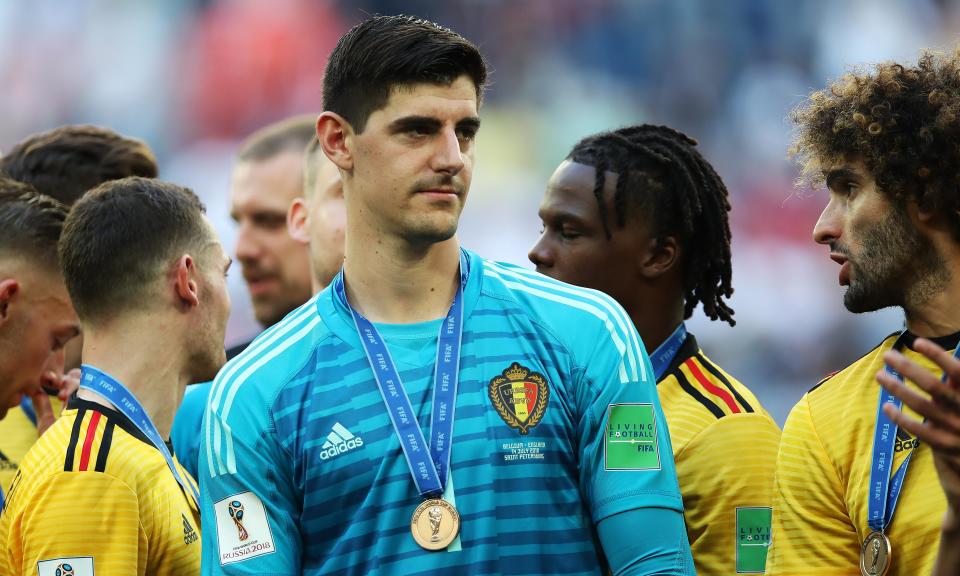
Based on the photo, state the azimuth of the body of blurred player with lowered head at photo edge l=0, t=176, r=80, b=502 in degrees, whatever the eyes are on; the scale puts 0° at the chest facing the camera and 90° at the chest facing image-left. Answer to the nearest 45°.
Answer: approximately 270°

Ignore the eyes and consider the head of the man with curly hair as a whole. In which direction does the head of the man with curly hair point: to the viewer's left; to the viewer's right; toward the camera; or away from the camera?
to the viewer's left

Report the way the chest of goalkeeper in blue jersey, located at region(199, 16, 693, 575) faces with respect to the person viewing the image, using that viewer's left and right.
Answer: facing the viewer

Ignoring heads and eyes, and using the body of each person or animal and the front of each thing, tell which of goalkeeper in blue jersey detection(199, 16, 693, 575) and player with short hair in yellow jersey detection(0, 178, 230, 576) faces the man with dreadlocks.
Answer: the player with short hair in yellow jersey

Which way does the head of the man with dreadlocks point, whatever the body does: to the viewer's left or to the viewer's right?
to the viewer's left

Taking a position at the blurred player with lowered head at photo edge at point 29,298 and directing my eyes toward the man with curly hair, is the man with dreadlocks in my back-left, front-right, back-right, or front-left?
front-left

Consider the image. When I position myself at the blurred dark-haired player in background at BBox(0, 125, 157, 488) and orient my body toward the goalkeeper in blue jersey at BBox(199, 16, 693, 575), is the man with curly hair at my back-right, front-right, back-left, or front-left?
front-left

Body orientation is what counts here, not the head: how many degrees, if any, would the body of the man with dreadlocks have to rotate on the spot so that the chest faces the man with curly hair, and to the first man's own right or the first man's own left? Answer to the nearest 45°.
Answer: approximately 135° to the first man's own left

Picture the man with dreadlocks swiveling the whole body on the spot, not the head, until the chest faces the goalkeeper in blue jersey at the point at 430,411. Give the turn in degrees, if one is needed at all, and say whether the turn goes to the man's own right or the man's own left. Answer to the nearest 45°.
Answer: approximately 45° to the man's own left

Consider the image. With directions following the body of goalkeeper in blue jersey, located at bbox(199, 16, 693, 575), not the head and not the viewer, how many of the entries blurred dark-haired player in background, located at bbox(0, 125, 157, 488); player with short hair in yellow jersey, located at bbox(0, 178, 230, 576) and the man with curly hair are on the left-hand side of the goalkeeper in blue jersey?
1
